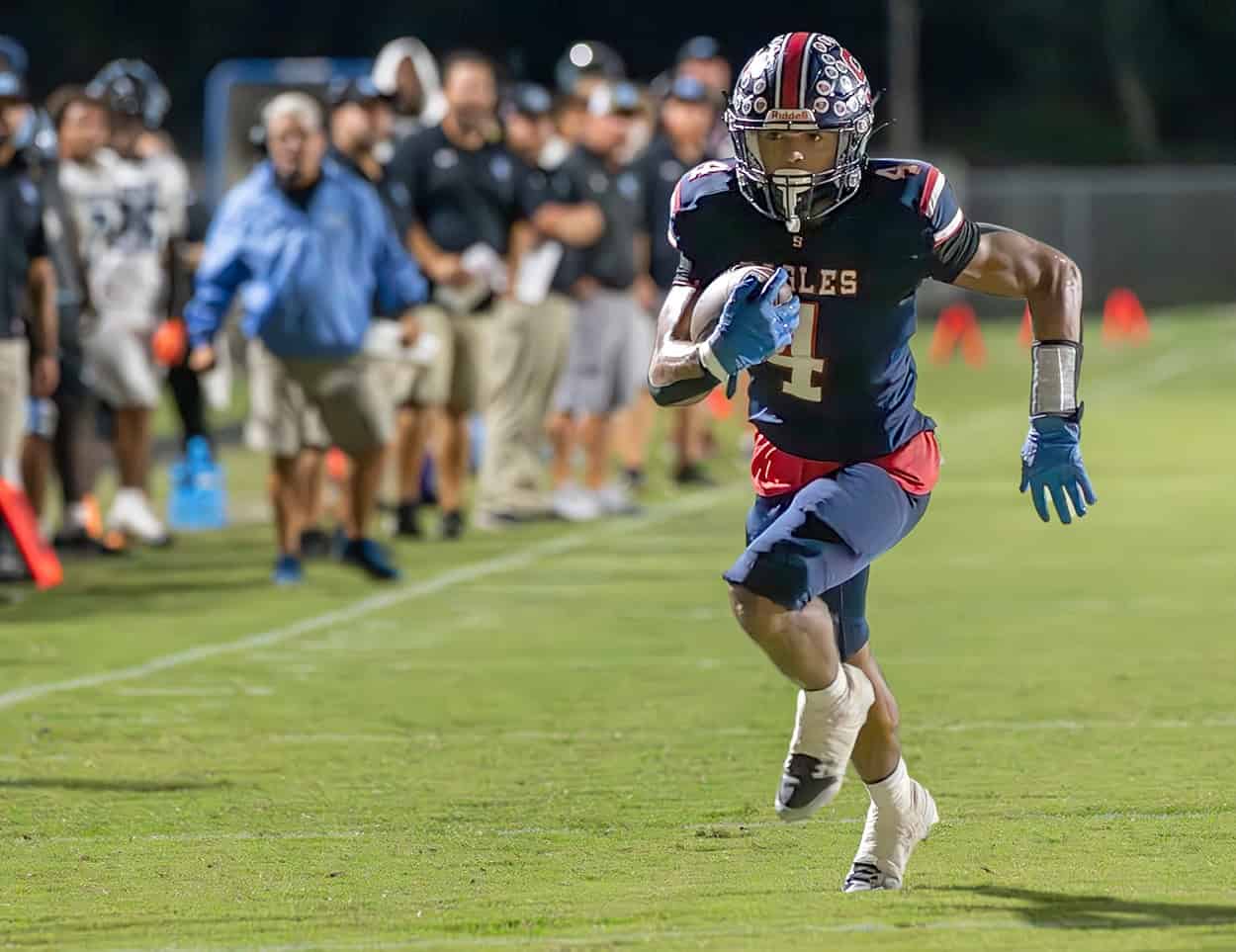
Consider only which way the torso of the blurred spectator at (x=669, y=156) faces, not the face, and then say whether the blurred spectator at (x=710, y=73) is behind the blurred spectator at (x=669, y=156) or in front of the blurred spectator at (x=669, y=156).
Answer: behind

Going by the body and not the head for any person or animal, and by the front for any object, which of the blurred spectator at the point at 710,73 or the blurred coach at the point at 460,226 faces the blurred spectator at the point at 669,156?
the blurred spectator at the point at 710,73

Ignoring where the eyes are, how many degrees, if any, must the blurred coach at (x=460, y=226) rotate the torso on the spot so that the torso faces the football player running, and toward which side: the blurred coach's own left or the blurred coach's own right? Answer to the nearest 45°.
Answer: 0° — they already face them

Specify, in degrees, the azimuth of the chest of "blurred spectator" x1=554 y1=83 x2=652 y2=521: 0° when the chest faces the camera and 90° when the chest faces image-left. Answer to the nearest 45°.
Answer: approximately 315°

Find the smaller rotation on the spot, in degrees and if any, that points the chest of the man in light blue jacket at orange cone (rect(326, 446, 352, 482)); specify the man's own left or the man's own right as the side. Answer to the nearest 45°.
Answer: approximately 180°
